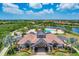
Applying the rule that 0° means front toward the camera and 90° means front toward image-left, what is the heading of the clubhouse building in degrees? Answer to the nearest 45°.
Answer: approximately 0°
